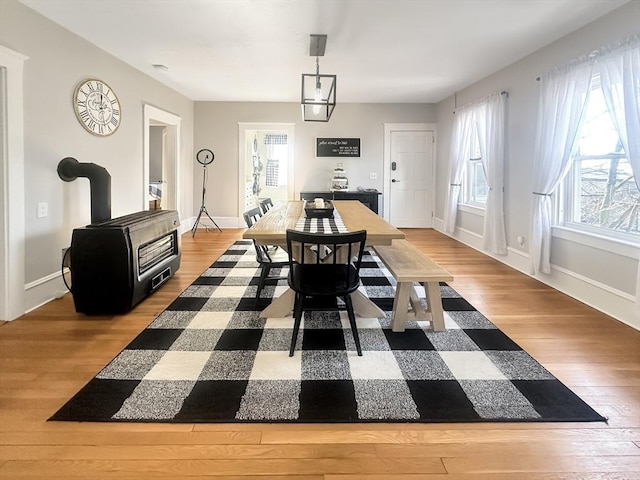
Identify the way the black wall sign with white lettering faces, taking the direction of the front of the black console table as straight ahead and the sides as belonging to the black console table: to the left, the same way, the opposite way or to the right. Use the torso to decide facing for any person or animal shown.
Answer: the same way

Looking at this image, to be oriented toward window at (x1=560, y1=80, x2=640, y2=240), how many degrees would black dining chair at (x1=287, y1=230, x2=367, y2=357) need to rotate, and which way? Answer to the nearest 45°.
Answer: approximately 45° to its right

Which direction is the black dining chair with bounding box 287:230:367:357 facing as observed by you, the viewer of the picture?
facing away from the viewer

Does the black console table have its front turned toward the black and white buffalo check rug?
yes

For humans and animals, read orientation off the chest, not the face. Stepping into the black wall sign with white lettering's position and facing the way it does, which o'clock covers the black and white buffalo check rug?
The black and white buffalo check rug is roughly at 12 o'clock from the black wall sign with white lettering.

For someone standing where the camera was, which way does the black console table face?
facing the viewer

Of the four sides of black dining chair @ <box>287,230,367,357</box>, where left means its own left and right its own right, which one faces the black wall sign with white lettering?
front

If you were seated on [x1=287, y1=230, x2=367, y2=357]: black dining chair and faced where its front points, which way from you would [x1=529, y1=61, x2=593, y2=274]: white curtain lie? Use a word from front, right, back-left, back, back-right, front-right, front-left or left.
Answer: front-right

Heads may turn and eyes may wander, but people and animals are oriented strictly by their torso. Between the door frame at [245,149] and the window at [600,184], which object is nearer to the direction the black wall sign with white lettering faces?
the window

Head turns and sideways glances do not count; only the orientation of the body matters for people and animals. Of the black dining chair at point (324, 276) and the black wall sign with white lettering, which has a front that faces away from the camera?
the black dining chair

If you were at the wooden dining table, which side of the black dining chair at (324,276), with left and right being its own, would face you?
front

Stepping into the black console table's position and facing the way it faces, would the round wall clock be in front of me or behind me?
in front

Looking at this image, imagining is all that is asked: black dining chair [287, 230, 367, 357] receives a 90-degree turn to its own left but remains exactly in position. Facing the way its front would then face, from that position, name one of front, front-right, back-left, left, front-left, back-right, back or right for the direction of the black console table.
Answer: right
